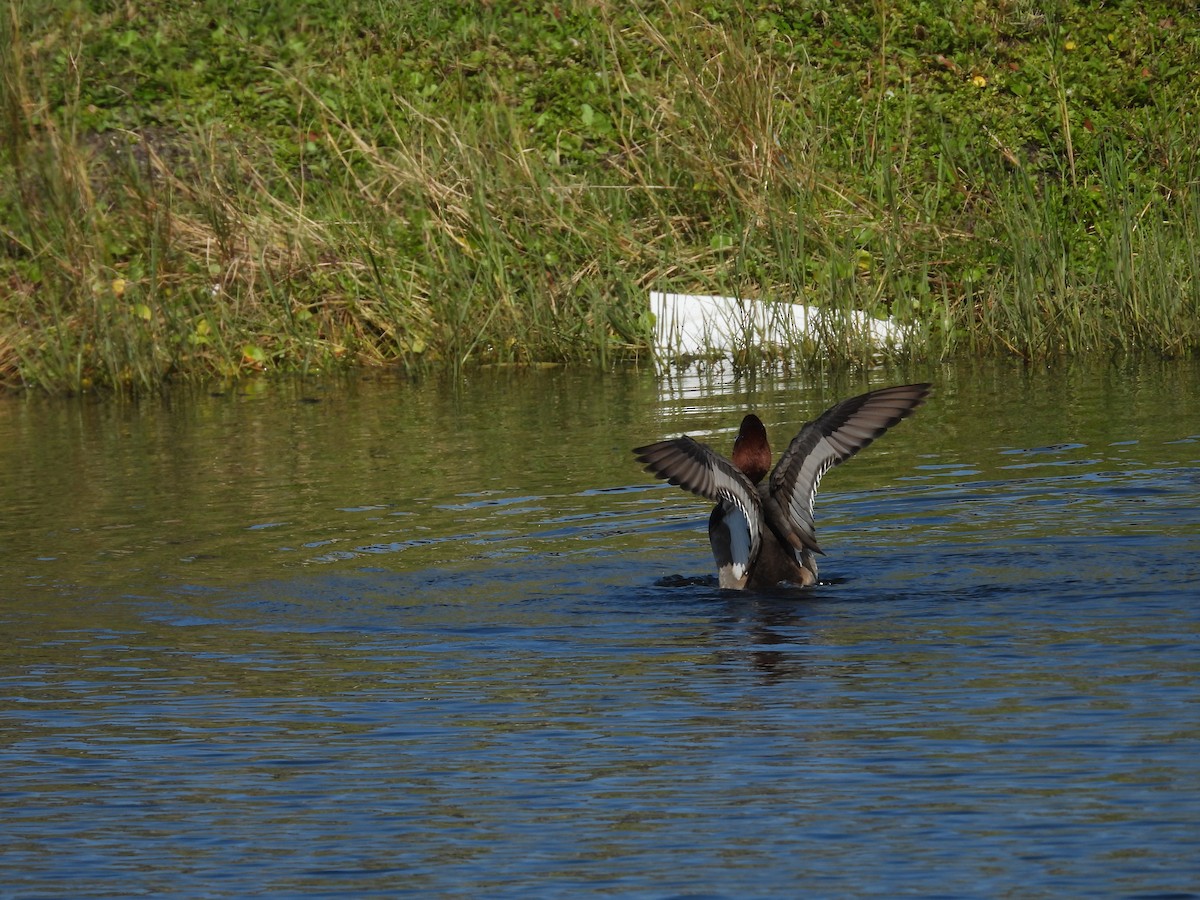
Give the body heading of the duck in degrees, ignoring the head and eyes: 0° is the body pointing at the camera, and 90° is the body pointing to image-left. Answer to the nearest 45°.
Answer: approximately 180°
